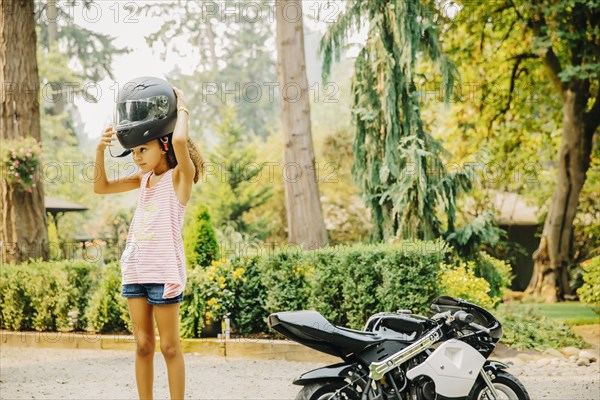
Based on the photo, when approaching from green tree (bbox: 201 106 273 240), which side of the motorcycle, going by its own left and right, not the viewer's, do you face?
left

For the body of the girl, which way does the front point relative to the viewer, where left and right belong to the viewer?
facing the viewer and to the left of the viewer

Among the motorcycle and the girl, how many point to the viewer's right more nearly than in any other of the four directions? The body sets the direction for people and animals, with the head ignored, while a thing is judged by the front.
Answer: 1

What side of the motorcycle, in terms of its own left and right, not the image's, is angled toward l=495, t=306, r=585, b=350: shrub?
left

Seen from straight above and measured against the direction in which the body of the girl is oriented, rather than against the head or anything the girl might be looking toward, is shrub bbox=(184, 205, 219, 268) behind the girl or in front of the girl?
behind

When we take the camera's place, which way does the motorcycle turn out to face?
facing to the right of the viewer

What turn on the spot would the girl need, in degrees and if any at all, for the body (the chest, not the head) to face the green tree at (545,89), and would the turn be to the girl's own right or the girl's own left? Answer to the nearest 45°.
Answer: approximately 180°

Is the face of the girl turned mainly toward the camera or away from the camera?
toward the camera

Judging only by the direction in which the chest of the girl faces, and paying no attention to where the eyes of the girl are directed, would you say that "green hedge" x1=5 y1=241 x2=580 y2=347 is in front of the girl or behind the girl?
behind

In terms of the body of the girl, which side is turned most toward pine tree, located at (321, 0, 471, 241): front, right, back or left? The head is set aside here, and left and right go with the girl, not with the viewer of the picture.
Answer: back

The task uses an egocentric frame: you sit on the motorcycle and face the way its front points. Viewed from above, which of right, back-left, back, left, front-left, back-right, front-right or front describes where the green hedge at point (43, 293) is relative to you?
back-left

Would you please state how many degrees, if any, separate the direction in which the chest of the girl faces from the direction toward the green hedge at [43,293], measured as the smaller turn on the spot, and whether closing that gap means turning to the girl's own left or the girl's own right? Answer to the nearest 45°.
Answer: approximately 135° to the girl's own right

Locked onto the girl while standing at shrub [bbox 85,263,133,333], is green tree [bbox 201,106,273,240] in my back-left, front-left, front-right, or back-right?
back-left

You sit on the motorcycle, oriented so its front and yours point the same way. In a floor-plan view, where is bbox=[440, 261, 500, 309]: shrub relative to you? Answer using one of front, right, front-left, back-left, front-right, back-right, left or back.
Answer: left

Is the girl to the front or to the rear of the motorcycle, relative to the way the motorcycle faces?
to the rear
